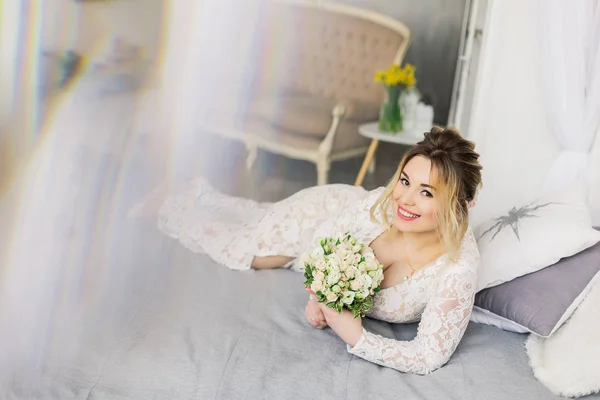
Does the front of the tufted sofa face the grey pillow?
no

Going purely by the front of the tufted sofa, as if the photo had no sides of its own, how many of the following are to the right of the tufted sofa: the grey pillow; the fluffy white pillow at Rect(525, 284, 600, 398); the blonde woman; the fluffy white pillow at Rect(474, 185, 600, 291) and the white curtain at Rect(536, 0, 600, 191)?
0

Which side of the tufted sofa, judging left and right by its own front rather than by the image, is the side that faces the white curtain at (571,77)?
left

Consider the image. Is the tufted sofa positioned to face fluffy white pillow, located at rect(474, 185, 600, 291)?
no

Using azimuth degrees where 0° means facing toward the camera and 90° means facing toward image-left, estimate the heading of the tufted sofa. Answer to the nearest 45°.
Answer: approximately 45°

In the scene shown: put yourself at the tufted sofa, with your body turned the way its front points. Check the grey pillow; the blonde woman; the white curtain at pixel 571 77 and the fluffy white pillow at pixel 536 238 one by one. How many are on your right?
0

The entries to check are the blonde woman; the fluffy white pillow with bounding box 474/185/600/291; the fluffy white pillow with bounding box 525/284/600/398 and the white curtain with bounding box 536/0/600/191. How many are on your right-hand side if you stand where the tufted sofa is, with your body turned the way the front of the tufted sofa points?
0

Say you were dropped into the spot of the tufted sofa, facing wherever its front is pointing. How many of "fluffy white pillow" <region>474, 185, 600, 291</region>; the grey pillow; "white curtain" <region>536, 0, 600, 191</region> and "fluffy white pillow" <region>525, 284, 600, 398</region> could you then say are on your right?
0

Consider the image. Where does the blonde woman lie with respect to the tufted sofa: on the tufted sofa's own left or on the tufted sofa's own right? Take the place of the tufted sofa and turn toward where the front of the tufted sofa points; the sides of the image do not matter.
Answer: on the tufted sofa's own left
